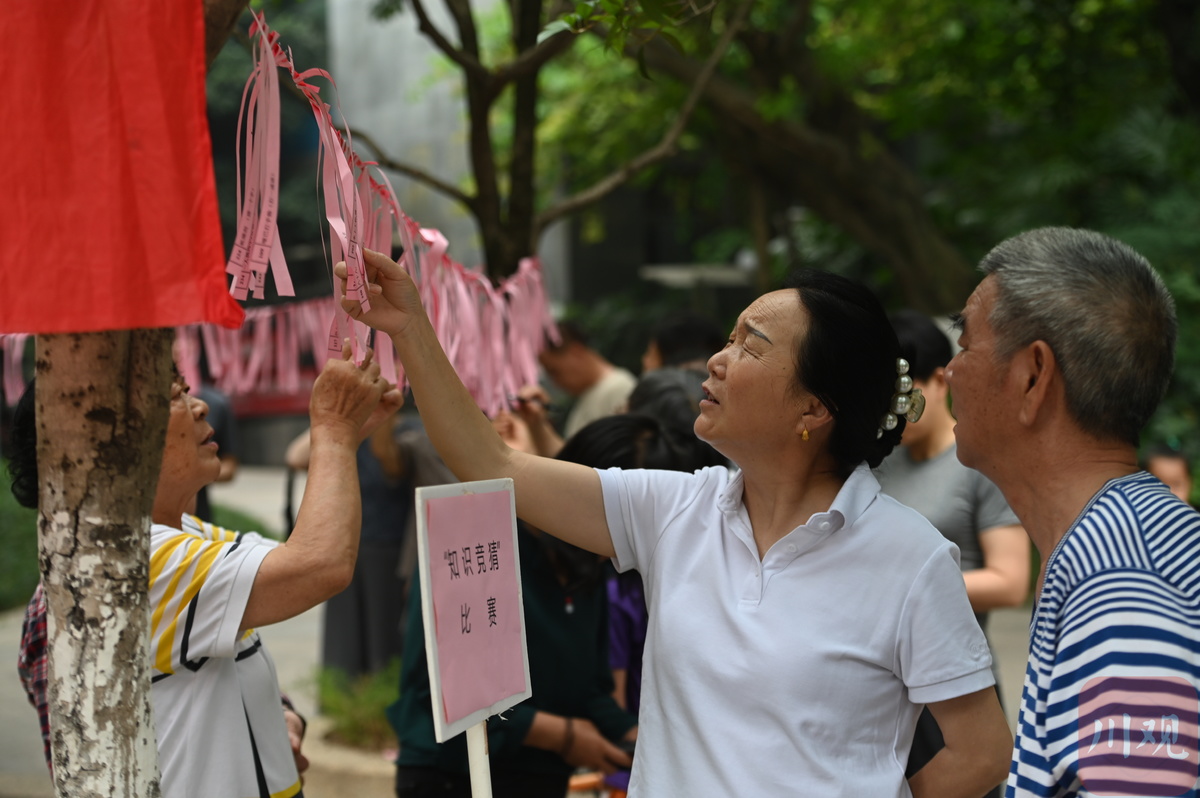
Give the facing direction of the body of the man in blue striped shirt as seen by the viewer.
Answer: to the viewer's left

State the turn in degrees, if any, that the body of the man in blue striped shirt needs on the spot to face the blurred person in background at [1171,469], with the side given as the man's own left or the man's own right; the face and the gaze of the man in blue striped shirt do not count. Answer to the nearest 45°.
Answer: approximately 90° to the man's own right

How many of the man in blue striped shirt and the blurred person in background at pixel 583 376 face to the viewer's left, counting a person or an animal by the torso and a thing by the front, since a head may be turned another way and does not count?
2

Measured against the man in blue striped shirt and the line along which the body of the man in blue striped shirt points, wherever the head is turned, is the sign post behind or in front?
in front

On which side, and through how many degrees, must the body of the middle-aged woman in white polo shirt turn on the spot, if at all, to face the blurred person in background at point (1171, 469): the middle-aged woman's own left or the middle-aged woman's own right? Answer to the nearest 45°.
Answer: approximately 180°

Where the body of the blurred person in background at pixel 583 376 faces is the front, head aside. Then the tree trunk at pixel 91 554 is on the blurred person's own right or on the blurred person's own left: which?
on the blurred person's own left

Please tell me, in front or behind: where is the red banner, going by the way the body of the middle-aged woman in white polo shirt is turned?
in front

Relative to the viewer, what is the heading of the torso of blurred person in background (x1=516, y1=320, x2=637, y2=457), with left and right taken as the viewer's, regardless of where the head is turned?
facing to the left of the viewer
